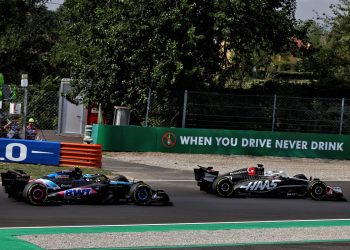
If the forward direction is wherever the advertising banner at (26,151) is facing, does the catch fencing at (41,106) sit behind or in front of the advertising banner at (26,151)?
behind

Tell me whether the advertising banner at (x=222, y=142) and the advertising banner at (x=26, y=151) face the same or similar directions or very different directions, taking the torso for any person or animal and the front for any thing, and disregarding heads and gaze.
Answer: same or similar directions

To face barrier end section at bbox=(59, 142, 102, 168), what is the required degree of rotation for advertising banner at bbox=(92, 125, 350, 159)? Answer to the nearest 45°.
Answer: approximately 45° to its right

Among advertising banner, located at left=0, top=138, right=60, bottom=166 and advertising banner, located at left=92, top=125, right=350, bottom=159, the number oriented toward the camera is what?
2

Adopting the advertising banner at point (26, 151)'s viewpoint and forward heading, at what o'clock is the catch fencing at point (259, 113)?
The catch fencing is roughly at 8 o'clock from the advertising banner.

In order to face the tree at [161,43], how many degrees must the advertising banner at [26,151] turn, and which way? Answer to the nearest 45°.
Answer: approximately 135° to its left

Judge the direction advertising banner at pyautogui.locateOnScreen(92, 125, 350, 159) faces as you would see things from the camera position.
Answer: facing the viewer

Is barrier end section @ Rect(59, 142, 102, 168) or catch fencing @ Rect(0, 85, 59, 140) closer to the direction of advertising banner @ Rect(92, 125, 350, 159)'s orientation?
the barrier end section

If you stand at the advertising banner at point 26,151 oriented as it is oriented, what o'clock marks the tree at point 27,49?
The tree is roughly at 6 o'clock from the advertising banner.

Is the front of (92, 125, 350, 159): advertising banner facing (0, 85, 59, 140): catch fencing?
no

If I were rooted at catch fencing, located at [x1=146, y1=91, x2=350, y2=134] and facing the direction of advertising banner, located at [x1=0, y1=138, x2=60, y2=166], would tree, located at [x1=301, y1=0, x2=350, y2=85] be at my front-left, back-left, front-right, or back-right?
back-right

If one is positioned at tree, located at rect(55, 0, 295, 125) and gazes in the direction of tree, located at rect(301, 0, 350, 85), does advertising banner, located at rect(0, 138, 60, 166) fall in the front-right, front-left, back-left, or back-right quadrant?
back-right

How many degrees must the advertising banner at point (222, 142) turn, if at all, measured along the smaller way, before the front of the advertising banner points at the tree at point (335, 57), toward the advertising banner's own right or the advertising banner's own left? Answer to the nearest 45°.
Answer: approximately 135° to the advertising banner's own left

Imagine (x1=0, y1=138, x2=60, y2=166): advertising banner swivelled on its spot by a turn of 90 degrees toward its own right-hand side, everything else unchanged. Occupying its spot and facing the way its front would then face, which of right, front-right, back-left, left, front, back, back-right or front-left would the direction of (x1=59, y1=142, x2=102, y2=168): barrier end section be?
back

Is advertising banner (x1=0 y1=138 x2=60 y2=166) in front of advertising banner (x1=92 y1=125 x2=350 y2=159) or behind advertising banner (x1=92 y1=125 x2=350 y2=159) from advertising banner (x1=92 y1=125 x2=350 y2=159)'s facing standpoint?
in front
